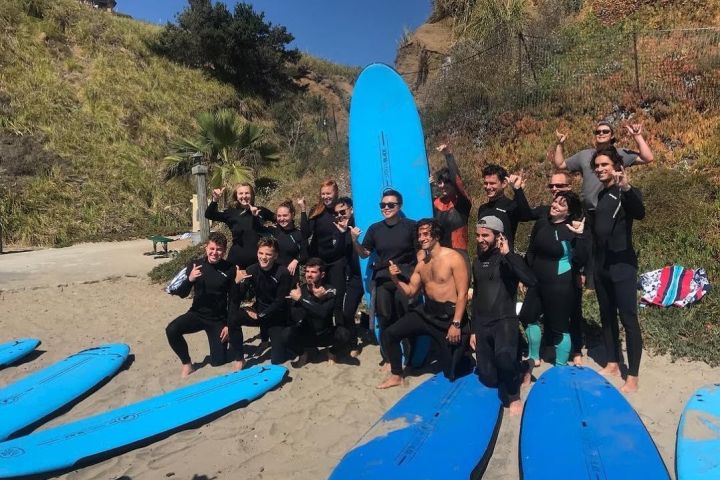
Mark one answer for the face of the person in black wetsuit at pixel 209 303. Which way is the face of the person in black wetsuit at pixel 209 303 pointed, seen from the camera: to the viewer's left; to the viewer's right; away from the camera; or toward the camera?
toward the camera

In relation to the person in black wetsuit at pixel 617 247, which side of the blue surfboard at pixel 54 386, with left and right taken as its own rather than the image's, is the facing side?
right

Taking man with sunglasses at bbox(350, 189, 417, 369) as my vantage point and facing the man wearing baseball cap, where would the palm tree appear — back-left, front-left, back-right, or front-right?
back-left

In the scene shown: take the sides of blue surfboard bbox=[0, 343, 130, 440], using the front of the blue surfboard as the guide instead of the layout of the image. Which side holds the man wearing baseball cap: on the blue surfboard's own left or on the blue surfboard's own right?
on the blue surfboard's own right

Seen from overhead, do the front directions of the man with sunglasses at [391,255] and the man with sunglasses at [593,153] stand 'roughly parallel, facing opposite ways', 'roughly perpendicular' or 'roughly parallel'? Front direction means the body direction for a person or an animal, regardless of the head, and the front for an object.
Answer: roughly parallel

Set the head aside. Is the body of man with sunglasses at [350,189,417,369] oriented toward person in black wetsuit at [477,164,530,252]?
no

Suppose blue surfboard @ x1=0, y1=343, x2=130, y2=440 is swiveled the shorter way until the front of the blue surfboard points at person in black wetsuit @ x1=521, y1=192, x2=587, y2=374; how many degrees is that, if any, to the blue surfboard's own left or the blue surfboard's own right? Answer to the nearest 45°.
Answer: approximately 90° to the blue surfboard's own right

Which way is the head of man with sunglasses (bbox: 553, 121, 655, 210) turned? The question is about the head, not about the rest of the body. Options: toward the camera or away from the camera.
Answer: toward the camera

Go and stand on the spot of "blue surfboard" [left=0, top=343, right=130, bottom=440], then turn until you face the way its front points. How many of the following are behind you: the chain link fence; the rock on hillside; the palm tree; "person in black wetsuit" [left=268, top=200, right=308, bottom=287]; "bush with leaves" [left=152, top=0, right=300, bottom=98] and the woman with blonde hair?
0

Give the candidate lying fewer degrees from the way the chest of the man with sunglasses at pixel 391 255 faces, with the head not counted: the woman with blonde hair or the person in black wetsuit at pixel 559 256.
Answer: the person in black wetsuit

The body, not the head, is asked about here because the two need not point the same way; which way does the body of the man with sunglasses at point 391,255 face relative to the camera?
toward the camera

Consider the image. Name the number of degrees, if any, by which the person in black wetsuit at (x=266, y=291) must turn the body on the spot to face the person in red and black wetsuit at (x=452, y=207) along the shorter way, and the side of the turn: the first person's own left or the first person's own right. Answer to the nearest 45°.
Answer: approximately 135° to the first person's own left

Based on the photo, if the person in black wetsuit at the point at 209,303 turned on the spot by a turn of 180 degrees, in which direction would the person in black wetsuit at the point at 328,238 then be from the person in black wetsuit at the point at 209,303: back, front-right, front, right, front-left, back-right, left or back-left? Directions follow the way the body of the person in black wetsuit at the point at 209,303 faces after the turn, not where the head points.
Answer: right

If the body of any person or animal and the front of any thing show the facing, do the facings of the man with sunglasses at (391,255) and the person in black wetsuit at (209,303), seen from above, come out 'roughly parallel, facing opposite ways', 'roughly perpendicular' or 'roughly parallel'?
roughly parallel

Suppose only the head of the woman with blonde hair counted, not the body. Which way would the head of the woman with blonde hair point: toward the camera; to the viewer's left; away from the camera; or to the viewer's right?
toward the camera

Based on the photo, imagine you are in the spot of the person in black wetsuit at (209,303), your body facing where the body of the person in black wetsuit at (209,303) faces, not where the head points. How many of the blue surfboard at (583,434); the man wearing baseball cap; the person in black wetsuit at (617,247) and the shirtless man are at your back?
0

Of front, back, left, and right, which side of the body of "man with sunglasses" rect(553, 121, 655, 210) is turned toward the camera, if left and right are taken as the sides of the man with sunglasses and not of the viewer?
front

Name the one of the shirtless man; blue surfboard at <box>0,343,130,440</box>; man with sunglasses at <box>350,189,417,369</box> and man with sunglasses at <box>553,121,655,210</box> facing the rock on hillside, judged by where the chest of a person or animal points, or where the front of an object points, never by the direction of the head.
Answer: the blue surfboard

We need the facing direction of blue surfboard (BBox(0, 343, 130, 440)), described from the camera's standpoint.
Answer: facing away from the viewer and to the right of the viewer
